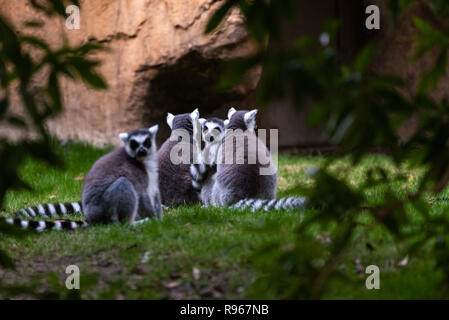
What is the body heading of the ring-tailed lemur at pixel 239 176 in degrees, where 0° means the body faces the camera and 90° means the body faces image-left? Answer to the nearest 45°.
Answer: approximately 135°

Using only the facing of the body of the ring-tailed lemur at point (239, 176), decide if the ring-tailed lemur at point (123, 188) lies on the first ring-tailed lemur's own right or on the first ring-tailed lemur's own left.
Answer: on the first ring-tailed lemur's own left
